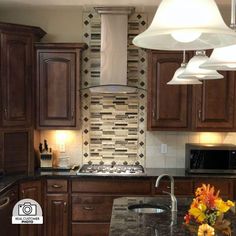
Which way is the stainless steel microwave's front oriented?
toward the camera

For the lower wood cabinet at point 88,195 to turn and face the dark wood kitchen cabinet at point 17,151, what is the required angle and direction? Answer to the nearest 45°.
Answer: approximately 90° to its right

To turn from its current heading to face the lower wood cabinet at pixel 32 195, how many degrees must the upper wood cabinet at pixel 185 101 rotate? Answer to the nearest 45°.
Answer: approximately 90° to its right

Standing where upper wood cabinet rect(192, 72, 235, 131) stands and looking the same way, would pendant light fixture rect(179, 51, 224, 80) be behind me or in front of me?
in front

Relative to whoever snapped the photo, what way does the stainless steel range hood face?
facing the viewer

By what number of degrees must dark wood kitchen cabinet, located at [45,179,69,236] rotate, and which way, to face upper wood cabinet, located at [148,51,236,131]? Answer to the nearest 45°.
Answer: approximately 90° to its left

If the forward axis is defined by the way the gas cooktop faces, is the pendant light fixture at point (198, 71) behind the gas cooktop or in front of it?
in front

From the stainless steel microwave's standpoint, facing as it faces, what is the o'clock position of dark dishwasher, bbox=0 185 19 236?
The dark dishwasher is roughly at 2 o'clock from the stainless steel microwave.

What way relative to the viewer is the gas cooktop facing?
toward the camera

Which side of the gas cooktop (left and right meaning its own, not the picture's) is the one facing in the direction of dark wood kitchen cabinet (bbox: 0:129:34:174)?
right
